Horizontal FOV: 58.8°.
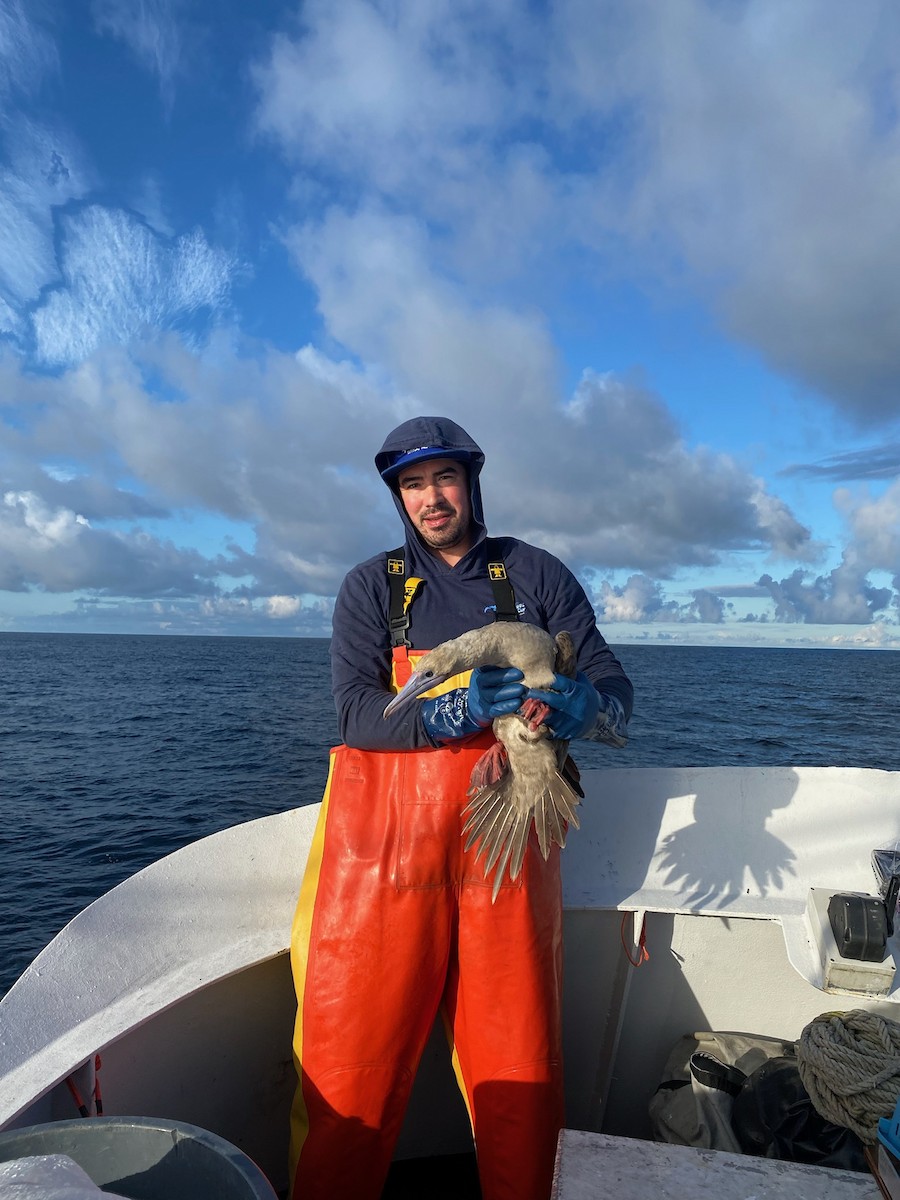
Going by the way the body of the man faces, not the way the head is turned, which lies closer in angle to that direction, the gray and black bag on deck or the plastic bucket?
the plastic bucket

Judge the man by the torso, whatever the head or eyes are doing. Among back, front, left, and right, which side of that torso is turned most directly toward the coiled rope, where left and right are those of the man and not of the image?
left

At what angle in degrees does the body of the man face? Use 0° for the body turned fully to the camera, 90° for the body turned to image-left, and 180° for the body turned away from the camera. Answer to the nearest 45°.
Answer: approximately 0°

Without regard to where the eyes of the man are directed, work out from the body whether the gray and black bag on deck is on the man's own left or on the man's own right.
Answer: on the man's own left

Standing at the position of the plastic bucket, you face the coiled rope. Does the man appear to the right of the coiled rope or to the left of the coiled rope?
left

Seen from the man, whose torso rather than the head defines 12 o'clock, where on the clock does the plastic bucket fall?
The plastic bucket is roughly at 1 o'clock from the man.
